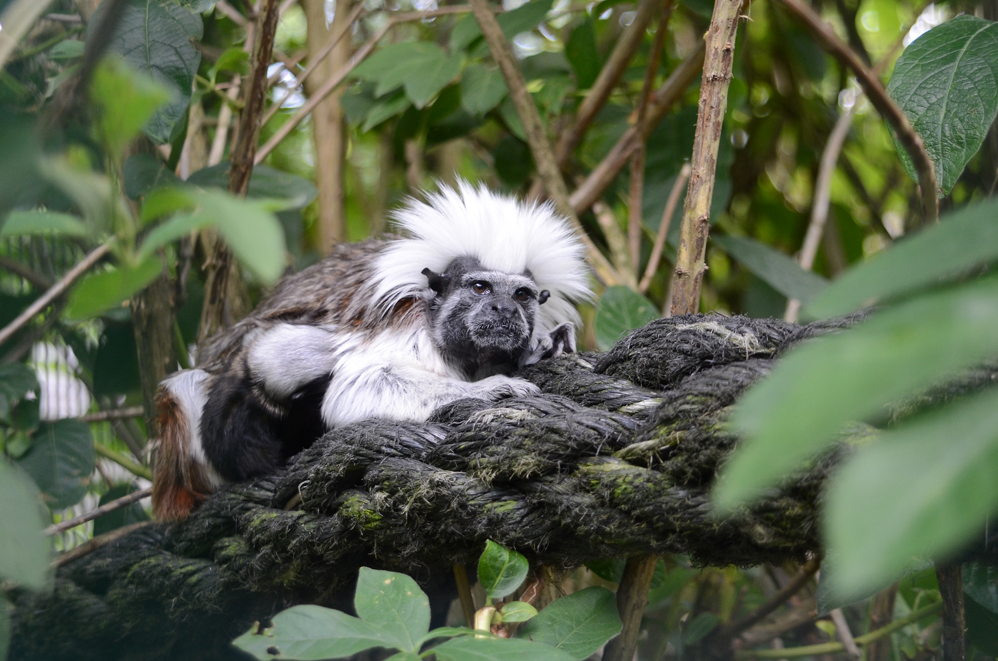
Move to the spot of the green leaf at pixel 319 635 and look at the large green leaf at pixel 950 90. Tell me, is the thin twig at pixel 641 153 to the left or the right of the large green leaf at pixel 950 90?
left

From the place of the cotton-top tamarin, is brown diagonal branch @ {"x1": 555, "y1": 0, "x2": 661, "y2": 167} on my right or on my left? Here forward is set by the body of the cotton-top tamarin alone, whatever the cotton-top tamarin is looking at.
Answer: on my left

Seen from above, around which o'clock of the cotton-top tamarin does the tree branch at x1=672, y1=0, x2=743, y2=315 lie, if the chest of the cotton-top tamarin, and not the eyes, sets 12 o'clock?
The tree branch is roughly at 12 o'clock from the cotton-top tamarin.

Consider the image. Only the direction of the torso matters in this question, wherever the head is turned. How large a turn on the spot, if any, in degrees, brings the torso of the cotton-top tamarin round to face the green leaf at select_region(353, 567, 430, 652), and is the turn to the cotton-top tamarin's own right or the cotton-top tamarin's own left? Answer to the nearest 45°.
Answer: approximately 45° to the cotton-top tamarin's own right

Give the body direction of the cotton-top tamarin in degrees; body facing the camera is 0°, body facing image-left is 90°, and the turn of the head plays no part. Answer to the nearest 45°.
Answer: approximately 315°

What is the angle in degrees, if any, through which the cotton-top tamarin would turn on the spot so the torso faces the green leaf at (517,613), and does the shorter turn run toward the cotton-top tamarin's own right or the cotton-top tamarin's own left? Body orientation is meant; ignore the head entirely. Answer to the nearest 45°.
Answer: approximately 45° to the cotton-top tamarin's own right

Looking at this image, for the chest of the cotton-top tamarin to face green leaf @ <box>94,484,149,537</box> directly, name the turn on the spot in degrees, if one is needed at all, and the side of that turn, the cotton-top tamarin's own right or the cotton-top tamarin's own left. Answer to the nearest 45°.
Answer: approximately 180°

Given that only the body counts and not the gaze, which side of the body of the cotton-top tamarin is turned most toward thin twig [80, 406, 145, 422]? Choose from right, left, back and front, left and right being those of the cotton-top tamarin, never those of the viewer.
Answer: back

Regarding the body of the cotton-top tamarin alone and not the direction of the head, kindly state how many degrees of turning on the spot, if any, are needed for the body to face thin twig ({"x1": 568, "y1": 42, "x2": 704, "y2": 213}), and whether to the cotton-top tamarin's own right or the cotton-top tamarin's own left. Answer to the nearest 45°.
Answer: approximately 90° to the cotton-top tamarin's own left
